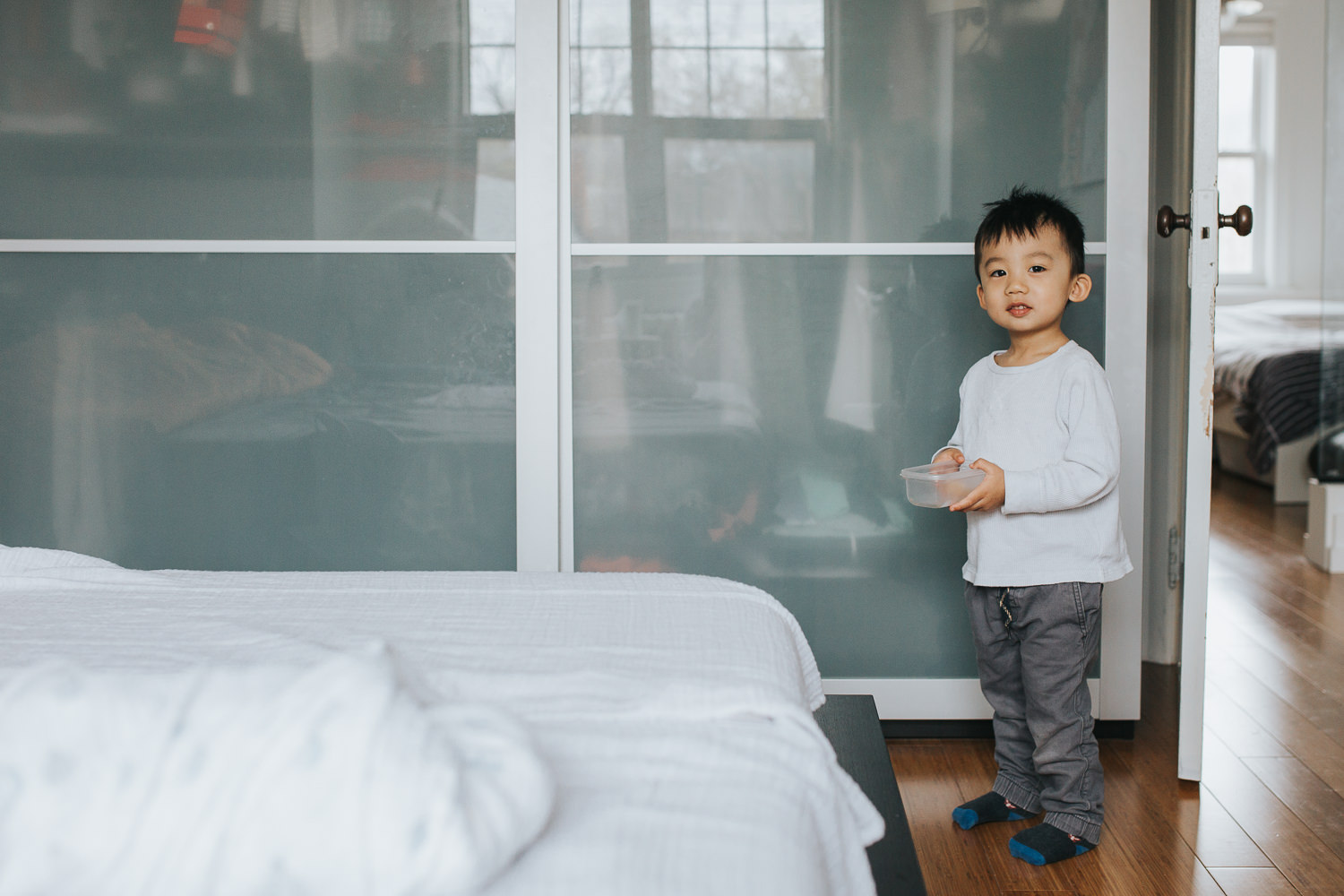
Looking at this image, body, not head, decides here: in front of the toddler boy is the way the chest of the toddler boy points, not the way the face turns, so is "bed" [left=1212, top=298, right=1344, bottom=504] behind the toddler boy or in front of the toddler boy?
behind

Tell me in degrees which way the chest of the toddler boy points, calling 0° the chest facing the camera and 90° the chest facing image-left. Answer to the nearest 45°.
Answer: approximately 45°

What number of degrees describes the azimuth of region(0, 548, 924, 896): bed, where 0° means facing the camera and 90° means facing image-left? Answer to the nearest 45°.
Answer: approximately 270°

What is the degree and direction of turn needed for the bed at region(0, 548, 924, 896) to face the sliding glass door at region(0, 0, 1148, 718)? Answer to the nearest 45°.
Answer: approximately 90° to its left

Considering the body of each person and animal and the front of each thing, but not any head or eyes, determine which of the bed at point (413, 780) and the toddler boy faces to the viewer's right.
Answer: the bed

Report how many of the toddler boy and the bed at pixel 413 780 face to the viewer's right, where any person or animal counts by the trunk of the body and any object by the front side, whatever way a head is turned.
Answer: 1
